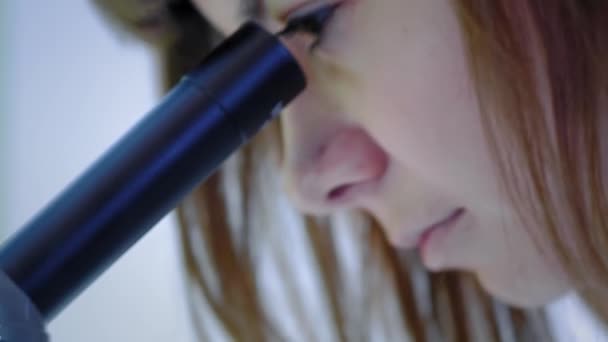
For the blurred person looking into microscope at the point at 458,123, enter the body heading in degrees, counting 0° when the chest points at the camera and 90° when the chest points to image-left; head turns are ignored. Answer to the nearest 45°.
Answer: approximately 90°
